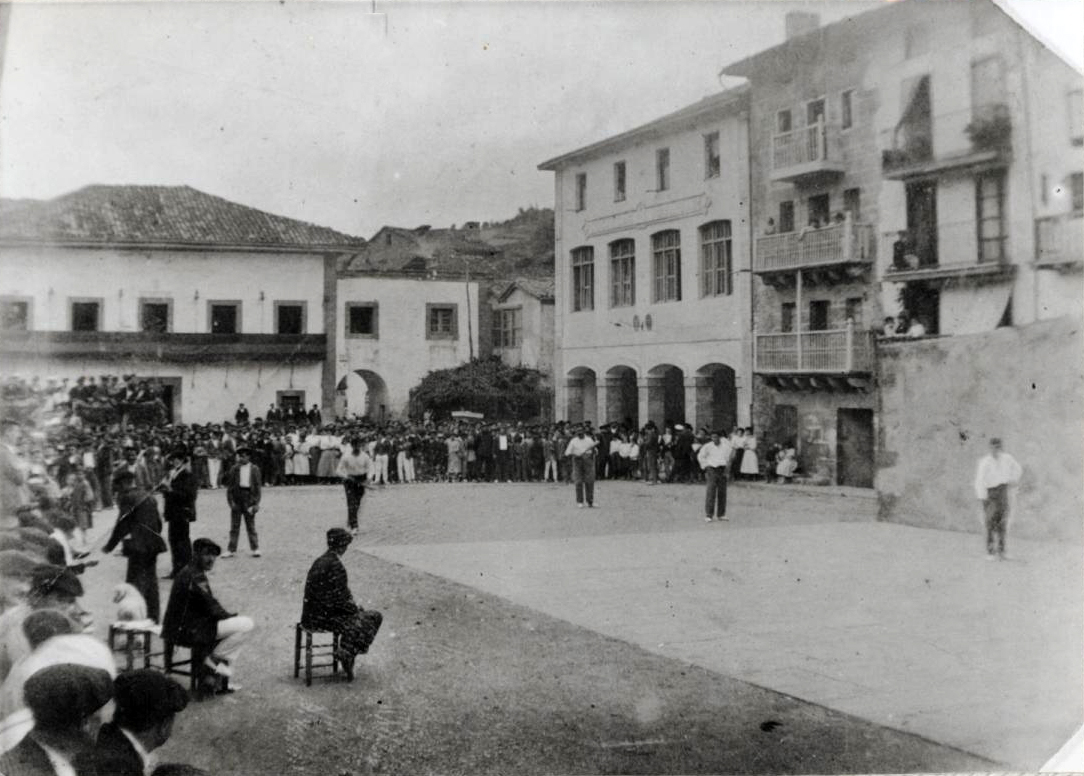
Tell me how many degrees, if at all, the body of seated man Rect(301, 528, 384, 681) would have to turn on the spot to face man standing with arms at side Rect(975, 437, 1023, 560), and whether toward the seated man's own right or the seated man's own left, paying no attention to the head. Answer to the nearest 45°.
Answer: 0° — they already face them

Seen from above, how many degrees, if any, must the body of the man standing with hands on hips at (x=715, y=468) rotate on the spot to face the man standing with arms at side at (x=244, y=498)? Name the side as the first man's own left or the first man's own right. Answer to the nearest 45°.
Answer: approximately 45° to the first man's own right

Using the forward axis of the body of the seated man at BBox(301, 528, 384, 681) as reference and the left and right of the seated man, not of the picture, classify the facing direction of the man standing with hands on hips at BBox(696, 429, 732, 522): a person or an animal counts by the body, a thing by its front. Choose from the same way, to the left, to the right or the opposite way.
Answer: to the right

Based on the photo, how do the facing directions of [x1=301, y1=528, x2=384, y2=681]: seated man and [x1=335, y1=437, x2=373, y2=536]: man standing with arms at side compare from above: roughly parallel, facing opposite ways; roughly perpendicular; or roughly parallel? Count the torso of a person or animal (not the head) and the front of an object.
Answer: roughly perpendicular

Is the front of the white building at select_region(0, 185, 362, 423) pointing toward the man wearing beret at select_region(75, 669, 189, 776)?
yes

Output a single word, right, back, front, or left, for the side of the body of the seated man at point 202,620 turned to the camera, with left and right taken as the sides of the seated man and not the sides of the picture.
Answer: right

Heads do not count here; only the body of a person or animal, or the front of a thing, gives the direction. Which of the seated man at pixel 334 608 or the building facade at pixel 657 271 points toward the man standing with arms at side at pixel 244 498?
the building facade

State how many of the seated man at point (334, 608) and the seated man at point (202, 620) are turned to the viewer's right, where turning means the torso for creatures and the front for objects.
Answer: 2

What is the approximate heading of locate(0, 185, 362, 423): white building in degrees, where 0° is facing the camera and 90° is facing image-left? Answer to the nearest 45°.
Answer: approximately 0°

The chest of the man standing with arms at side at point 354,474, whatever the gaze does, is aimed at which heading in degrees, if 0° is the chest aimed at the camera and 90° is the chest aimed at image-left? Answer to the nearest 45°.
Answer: approximately 0°

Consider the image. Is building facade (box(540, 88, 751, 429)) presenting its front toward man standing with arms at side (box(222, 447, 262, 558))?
yes
